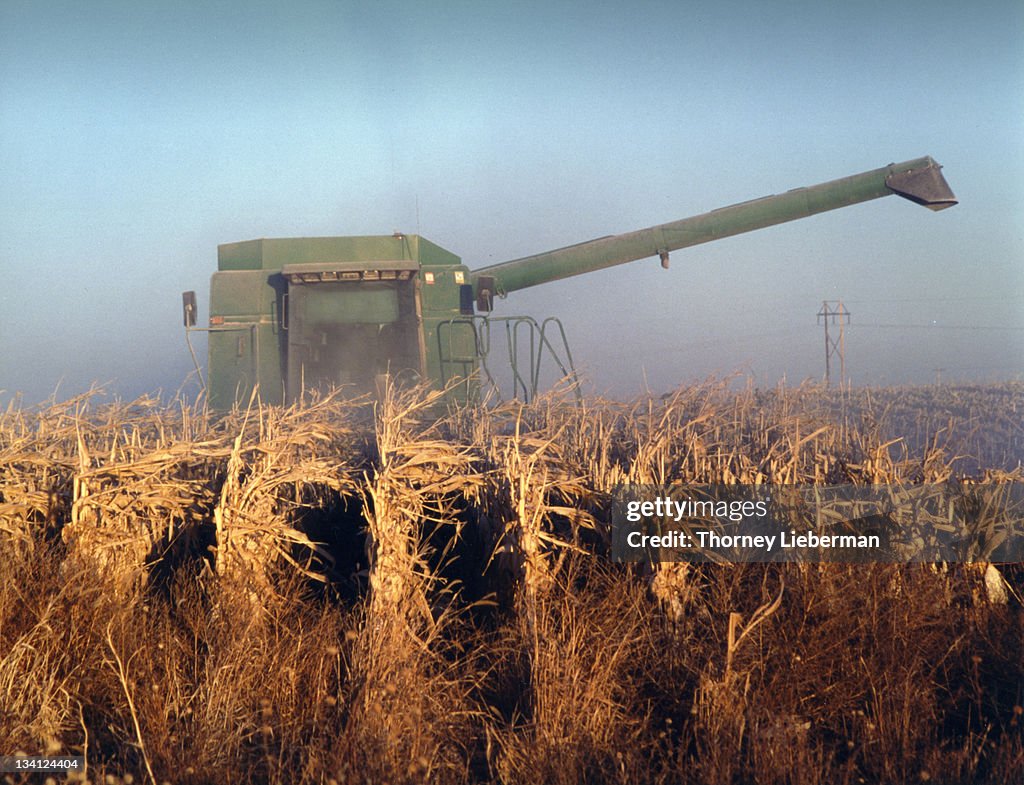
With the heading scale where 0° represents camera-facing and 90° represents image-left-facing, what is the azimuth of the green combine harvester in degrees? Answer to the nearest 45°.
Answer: approximately 0°
